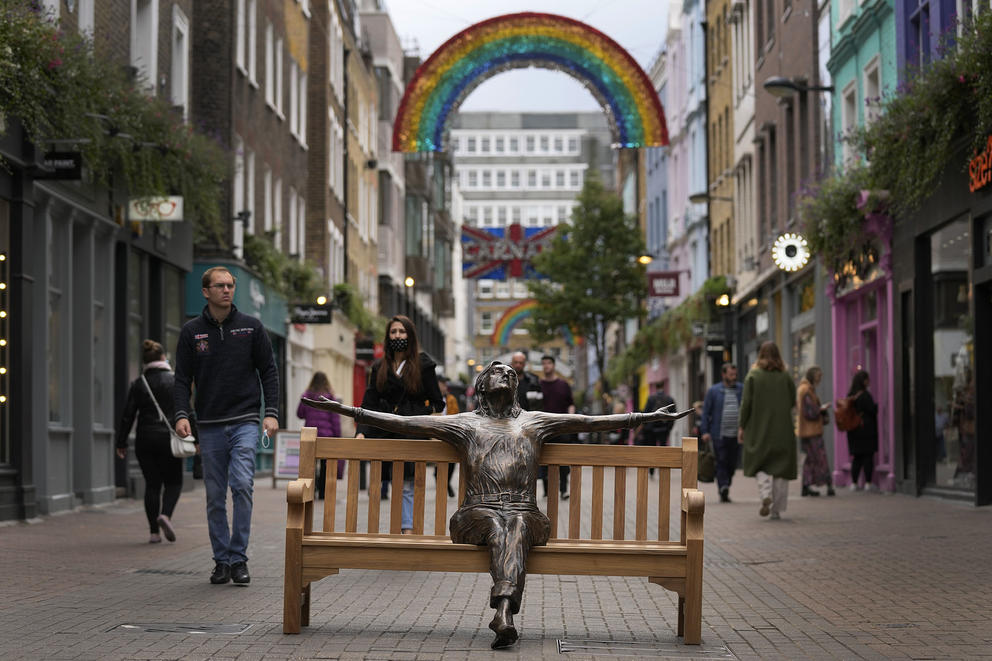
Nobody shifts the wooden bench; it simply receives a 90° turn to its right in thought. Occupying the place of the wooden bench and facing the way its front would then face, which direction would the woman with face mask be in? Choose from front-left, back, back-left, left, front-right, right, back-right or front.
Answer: right

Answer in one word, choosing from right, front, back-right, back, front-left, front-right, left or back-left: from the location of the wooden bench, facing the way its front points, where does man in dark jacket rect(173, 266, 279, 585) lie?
back-right

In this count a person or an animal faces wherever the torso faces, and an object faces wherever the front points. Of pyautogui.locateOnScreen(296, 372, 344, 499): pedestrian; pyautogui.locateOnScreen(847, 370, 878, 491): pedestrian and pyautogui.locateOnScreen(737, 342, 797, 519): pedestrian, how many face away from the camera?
2

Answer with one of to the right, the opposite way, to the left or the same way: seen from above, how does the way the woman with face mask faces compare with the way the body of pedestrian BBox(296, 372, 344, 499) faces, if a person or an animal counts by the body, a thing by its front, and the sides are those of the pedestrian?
the opposite way

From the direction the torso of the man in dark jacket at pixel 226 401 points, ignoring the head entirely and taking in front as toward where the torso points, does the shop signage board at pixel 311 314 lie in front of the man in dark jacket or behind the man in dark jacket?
behind

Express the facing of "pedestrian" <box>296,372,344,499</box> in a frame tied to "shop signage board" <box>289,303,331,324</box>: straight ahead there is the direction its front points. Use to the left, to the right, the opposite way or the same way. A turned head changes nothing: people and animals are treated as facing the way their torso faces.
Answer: the opposite way

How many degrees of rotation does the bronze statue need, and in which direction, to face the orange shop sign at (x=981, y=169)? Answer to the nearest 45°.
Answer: approximately 135° to its left

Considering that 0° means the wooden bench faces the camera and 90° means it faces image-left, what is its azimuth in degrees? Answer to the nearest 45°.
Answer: approximately 0°

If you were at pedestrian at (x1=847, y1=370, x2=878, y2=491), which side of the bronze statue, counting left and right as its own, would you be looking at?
back
